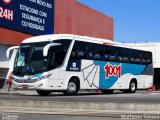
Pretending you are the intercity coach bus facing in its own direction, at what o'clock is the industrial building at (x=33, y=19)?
The industrial building is roughly at 4 o'clock from the intercity coach bus.

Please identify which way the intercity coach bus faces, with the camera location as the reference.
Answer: facing the viewer and to the left of the viewer
